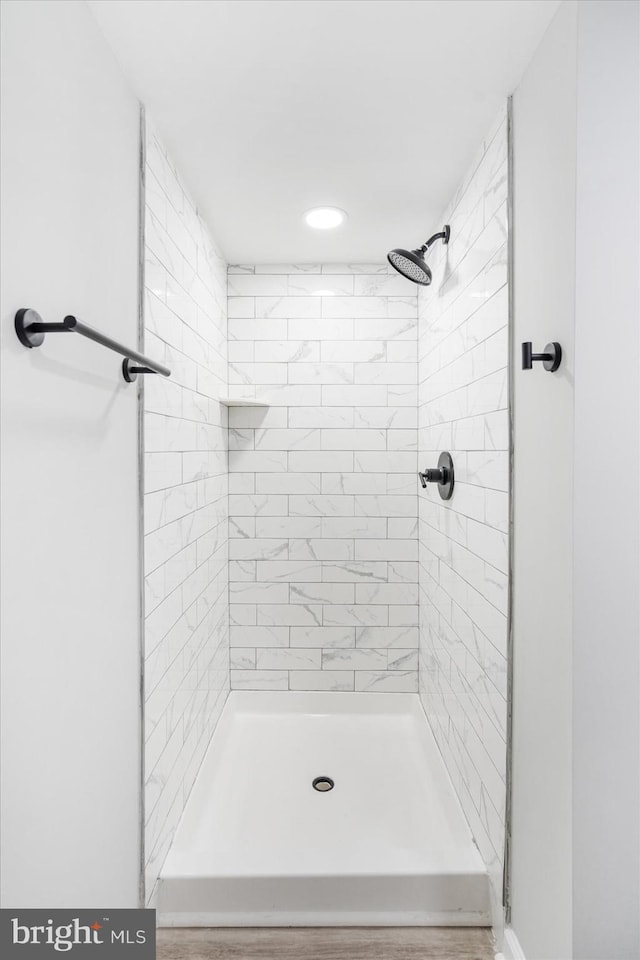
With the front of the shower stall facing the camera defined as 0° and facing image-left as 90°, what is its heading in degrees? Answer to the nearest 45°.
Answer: approximately 0°
